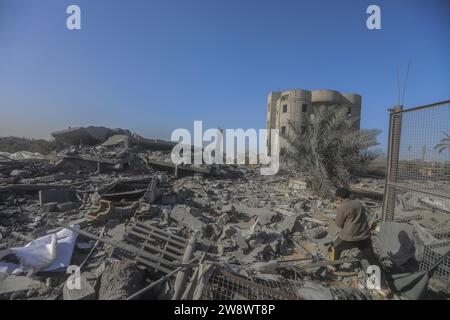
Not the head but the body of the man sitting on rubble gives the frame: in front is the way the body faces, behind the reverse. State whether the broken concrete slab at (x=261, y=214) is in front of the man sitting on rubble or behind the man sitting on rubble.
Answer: in front

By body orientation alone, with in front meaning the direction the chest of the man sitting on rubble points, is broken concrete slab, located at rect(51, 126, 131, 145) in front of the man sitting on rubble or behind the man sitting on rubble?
in front

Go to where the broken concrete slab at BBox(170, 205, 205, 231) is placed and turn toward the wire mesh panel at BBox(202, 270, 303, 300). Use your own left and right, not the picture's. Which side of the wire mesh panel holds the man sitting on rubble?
left

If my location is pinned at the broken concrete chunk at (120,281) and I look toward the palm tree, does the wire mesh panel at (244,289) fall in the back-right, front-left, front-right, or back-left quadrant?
front-right

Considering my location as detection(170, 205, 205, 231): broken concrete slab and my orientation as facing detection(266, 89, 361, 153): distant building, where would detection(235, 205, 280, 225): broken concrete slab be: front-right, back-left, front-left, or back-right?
front-right

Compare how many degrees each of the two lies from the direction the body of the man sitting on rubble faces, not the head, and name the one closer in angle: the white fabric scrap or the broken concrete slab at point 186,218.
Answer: the broken concrete slab

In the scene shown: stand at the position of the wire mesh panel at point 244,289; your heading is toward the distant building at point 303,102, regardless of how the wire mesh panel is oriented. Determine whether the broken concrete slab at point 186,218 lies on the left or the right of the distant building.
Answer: left

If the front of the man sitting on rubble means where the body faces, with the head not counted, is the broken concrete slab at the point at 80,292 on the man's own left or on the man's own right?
on the man's own left

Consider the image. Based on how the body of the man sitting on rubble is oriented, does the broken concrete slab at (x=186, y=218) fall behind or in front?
in front

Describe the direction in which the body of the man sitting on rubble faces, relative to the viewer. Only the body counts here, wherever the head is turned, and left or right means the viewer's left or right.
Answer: facing away from the viewer and to the left of the viewer

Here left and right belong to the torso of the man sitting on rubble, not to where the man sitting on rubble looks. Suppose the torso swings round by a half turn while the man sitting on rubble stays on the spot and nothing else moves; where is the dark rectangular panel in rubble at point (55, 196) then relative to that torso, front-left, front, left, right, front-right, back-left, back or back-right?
back-right

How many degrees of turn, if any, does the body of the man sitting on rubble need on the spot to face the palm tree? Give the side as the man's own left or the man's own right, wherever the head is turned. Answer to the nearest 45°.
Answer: approximately 45° to the man's own right

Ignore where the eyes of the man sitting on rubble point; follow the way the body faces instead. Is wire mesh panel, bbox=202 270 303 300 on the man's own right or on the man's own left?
on the man's own left
